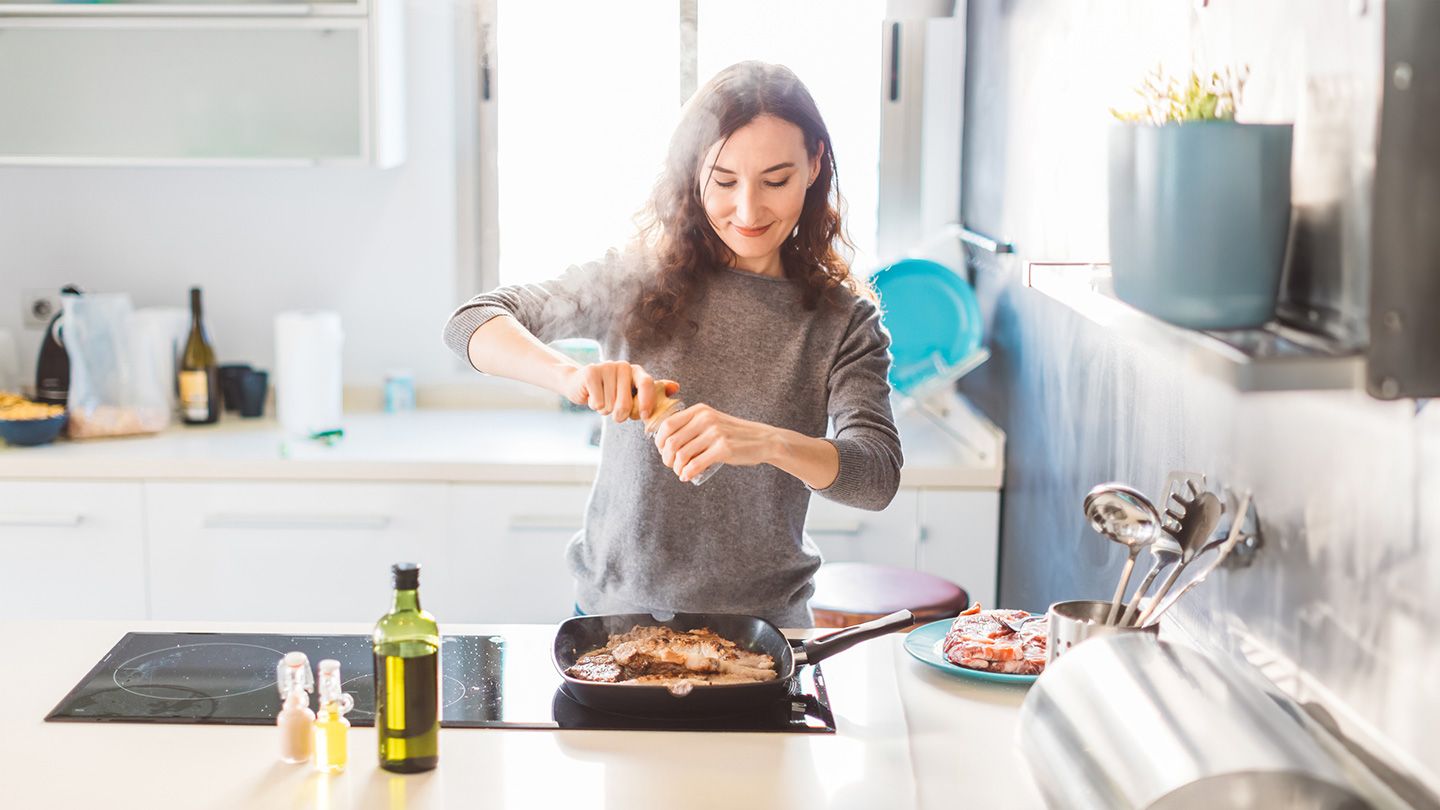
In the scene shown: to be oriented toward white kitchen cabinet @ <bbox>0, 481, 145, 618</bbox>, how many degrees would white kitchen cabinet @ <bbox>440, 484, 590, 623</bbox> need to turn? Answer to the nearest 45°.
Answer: approximately 90° to its right

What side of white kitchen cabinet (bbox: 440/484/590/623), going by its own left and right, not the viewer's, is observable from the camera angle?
front

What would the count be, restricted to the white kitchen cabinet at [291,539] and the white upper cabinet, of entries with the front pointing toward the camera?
2

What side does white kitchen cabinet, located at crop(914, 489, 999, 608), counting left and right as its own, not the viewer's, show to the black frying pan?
front

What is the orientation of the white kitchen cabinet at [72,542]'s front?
toward the camera

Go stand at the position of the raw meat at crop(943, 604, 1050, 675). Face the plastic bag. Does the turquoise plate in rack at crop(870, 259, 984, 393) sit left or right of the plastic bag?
right

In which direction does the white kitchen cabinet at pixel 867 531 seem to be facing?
toward the camera

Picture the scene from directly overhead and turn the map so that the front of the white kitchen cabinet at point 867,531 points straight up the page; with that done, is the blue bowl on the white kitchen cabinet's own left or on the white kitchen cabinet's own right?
on the white kitchen cabinet's own right

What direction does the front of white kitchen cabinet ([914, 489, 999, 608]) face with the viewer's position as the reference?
facing the viewer
